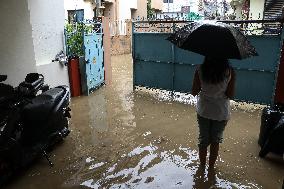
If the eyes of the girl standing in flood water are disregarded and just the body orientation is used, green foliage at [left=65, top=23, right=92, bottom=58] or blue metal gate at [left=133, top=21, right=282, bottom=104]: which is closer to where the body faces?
the blue metal gate

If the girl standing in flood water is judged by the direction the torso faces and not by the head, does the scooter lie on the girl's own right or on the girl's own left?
on the girl's own left

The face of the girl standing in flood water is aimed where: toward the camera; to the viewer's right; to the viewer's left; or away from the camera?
away from the camera

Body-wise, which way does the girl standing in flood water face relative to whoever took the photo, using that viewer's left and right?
facing away from the viewer

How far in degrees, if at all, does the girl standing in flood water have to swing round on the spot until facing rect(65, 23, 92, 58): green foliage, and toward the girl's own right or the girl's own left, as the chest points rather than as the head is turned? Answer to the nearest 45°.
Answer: approximately 45° to the girl's own left

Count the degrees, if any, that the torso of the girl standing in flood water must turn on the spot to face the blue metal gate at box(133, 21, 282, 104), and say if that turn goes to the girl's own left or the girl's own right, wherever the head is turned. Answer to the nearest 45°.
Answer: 0° — they already face it

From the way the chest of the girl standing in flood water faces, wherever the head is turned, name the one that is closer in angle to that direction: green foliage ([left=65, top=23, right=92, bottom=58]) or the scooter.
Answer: the green foliage

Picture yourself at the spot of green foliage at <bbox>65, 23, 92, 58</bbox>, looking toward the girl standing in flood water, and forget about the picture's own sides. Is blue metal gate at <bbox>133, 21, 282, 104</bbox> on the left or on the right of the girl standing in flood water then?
left
